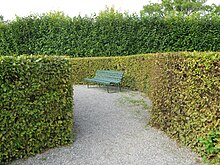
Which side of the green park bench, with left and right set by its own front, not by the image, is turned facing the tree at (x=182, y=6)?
back

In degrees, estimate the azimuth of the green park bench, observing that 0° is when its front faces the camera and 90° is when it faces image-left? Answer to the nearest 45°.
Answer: approximately 45°

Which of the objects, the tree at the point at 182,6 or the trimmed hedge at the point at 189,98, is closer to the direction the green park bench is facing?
the trimmed hedge

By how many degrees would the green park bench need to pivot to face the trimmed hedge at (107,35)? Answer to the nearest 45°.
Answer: approximately 135° to its right

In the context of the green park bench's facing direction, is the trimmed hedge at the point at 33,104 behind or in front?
in front
